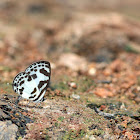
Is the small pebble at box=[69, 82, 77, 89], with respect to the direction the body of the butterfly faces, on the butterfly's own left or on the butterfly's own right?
on the butterfly's own left

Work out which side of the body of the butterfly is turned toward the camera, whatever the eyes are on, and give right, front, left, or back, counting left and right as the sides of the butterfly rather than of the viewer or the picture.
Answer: right
